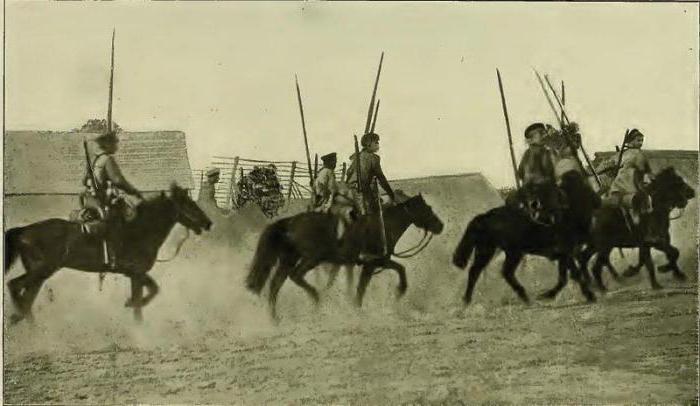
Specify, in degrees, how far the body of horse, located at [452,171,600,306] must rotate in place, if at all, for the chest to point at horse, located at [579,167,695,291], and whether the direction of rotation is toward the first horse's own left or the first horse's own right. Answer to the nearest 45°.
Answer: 0° — it already faces it

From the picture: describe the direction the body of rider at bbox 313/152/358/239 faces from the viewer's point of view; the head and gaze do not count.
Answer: to the viewer's right

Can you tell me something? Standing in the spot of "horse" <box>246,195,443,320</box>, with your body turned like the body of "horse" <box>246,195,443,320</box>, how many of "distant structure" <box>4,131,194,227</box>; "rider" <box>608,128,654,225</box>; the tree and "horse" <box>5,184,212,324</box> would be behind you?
3

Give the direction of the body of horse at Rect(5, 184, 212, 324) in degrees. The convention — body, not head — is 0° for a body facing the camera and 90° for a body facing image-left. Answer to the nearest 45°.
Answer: approximately 270°

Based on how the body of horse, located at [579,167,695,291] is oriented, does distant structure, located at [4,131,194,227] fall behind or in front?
behind

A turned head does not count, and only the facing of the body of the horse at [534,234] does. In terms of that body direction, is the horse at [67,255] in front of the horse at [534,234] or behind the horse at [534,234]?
behind

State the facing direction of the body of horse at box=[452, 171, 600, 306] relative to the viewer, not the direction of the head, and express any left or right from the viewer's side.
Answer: facing to the right of the viewer

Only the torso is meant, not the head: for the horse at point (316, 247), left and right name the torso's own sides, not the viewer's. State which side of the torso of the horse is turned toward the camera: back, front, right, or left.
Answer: right

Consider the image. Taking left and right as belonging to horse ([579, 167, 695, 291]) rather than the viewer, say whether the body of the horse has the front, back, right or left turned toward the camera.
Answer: right

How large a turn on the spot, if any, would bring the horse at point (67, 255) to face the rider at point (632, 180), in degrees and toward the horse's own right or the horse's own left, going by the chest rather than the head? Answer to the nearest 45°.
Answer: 0° — it already faces them

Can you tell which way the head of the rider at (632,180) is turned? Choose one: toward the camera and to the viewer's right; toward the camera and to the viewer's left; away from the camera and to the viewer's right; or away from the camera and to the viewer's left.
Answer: toward the camera and to the viewer's right

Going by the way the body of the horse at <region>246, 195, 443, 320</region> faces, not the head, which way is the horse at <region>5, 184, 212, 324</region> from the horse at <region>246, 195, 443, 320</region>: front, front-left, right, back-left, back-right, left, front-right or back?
back
